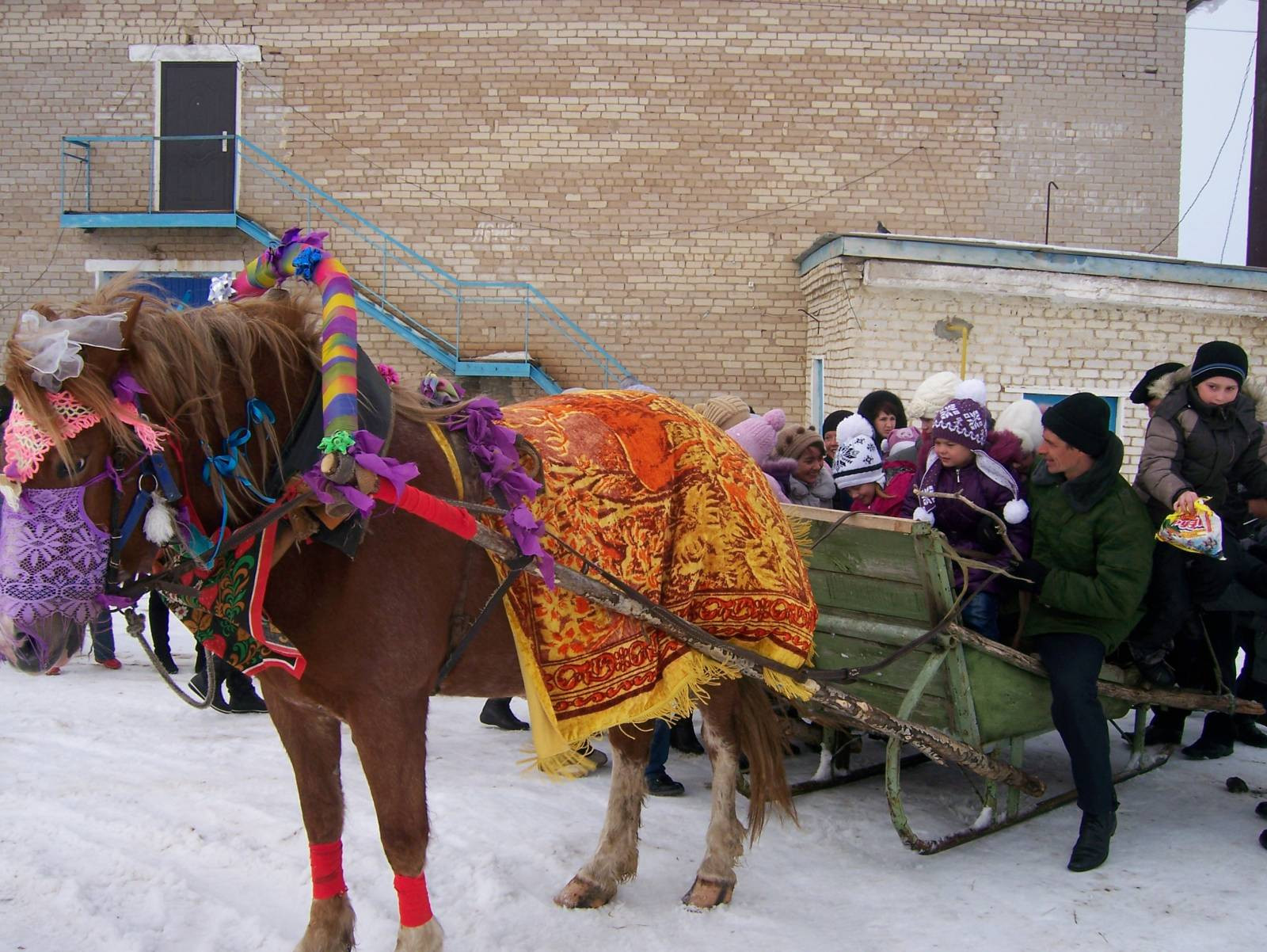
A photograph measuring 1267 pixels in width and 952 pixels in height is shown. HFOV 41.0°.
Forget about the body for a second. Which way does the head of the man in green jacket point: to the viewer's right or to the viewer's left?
to the viewer's left

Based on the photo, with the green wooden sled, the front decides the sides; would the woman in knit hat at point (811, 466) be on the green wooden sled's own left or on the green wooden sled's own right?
on the green wooden sled's own right

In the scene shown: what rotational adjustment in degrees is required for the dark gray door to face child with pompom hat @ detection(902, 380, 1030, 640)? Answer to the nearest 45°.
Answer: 0° — it already faces them

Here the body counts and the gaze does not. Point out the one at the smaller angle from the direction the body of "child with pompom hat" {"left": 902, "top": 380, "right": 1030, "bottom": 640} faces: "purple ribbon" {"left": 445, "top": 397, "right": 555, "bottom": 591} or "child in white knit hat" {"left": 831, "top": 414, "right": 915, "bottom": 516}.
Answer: the purple ribbon

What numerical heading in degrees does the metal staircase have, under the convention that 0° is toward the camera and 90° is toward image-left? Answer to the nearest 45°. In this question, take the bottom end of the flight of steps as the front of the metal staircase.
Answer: approximately 270°

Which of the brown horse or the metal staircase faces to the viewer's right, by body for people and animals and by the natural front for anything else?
the metal staircase

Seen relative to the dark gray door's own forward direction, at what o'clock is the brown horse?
The brown horse is roughly at 12 o'clock from the dark gray door.
